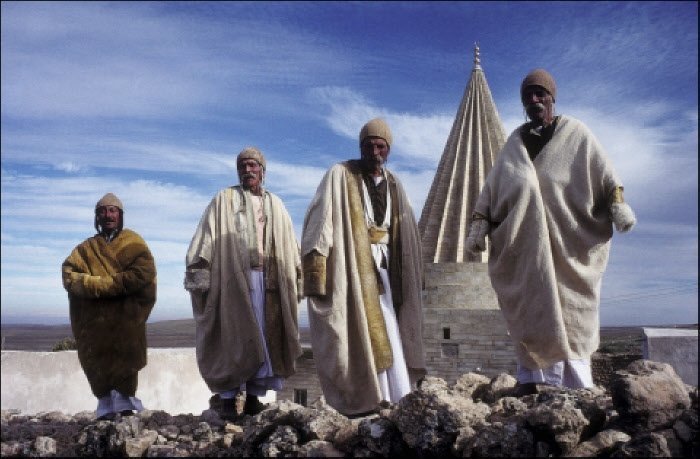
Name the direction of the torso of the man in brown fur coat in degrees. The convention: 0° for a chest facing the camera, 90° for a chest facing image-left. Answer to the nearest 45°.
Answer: approximately 0°

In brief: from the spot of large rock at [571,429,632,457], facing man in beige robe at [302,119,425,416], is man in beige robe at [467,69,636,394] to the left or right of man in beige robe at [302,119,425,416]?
right

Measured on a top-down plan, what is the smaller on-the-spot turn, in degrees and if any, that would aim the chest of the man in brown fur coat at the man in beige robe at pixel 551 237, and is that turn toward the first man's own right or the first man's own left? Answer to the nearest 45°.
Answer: approximately 45° to the first man's own left

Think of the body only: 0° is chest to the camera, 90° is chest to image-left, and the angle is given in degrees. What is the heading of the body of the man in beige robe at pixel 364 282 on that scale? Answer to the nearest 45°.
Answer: approximately 315°

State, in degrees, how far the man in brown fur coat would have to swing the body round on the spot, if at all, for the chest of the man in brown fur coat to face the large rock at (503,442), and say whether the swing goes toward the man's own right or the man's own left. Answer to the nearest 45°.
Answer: approximately 45° to the man's own left
